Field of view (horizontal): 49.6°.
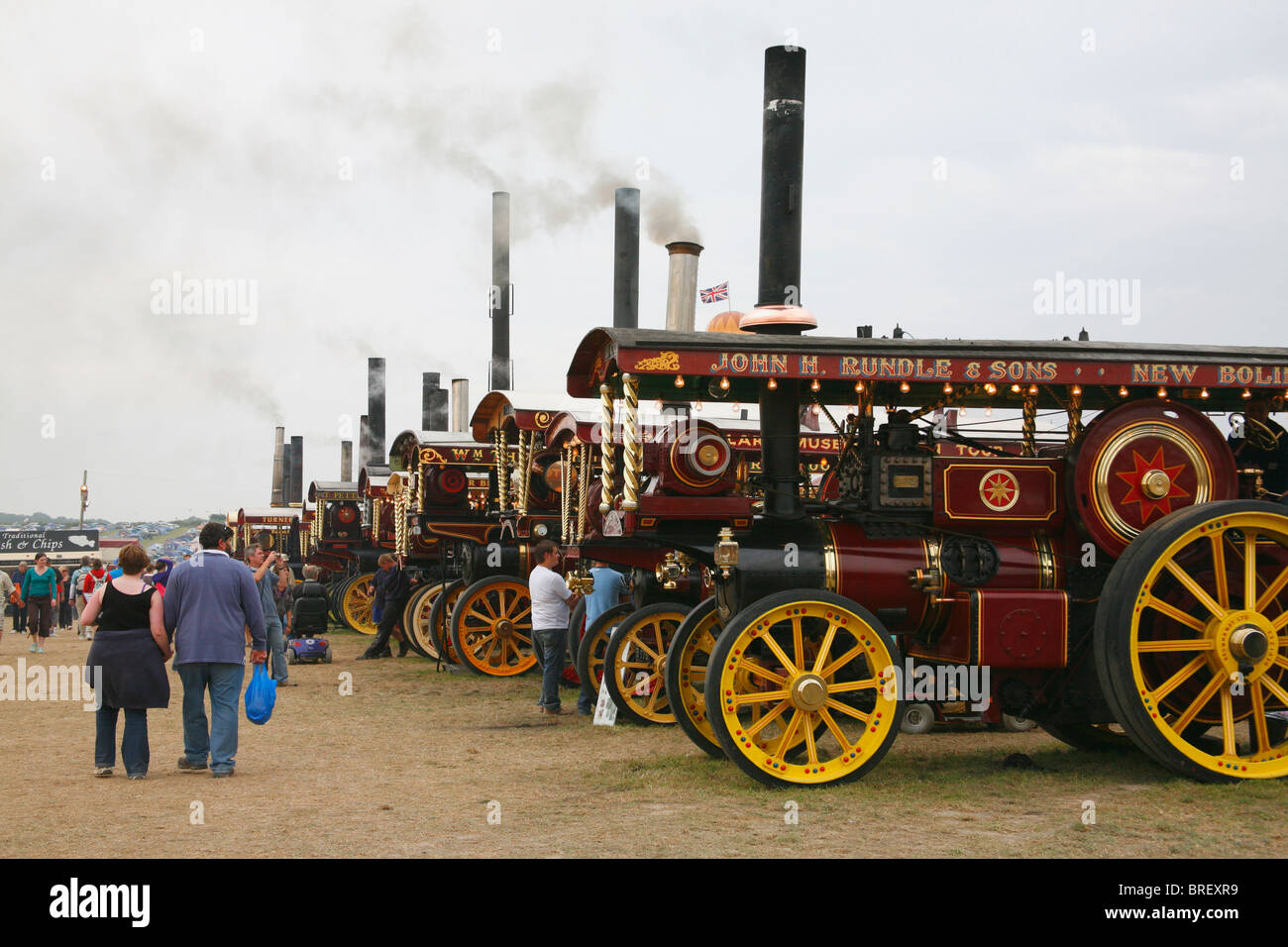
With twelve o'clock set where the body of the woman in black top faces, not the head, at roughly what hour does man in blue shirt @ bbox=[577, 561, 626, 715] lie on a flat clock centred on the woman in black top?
The man in blue shirt is roughly at 2 o'clock from the woman in black top.

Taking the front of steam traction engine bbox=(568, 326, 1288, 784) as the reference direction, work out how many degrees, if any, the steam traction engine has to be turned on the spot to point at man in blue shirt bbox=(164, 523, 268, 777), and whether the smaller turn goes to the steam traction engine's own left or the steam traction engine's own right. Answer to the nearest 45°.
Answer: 0° — it already faces them

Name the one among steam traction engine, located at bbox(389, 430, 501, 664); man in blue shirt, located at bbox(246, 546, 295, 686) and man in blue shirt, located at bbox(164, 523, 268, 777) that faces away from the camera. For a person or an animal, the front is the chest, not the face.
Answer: man in blue shirt, located at bbox(164, 523, 268, 777)

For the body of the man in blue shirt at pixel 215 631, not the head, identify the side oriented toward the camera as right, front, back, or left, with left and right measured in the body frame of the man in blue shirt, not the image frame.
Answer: back

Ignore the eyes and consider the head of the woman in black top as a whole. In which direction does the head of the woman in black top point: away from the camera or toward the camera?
away from the camera

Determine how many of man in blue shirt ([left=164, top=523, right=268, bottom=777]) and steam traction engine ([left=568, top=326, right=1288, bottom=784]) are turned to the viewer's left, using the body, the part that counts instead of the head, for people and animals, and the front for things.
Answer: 1

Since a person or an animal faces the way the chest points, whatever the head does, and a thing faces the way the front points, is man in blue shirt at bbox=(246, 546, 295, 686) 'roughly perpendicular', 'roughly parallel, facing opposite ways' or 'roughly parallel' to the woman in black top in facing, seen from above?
roughly perpendicular

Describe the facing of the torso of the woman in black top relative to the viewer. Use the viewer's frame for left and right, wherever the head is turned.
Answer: facing away from the viewer

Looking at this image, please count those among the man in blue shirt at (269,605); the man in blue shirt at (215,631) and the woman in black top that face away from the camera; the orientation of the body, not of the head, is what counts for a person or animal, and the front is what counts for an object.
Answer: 2

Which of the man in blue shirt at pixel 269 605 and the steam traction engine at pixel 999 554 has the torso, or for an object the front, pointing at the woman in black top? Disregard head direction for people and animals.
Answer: the steam traction engine

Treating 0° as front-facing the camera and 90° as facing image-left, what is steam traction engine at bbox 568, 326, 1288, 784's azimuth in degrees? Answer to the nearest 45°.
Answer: approximately 90°
